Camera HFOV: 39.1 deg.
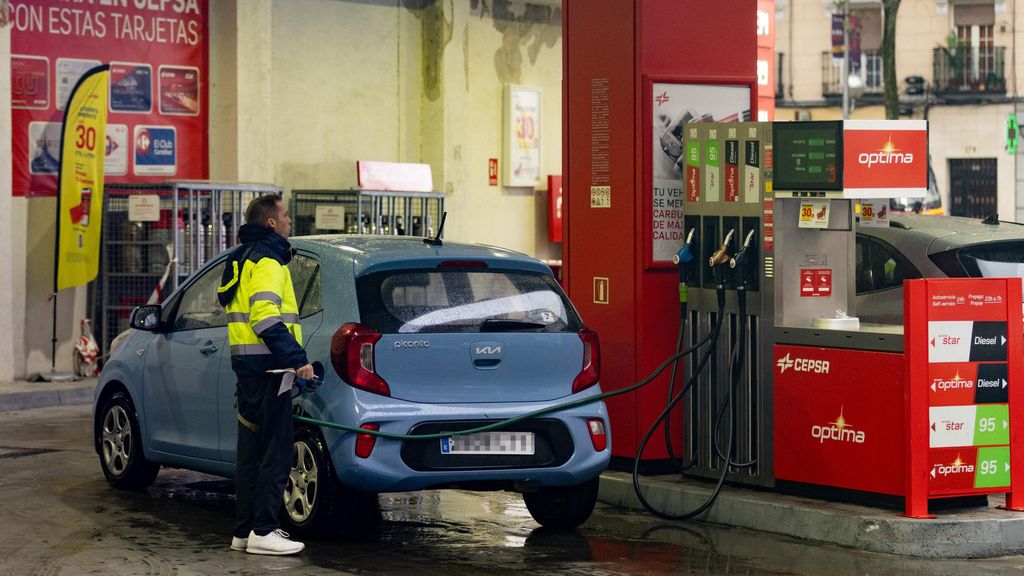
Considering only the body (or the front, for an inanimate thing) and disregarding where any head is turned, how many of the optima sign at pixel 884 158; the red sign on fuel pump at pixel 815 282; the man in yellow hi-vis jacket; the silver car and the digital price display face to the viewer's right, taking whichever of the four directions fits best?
1

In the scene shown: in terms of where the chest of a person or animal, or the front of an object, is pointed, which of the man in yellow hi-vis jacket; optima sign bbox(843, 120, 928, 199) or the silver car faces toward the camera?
the optima sign

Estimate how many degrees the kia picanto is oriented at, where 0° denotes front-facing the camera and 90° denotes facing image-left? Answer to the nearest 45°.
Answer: approximately 135°

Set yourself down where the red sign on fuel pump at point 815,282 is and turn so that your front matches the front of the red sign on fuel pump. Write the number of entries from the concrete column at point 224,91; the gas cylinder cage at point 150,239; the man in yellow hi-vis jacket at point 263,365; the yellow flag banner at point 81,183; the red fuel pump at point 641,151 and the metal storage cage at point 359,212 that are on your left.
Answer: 0

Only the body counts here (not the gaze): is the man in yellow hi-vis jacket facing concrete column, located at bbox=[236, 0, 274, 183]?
no

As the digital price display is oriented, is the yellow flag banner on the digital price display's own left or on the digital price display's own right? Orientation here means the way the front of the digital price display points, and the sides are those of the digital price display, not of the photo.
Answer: on the digital price display's own right

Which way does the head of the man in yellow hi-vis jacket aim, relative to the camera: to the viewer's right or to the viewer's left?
to the viewer's right

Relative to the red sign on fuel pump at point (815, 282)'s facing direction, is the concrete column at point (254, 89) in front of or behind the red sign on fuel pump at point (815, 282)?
behind

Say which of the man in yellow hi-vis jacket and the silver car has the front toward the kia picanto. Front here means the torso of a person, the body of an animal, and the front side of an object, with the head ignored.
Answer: the man in yellow hi-vis jacket

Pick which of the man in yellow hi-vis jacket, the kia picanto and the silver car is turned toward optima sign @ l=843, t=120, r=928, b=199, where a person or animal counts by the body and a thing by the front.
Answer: the man in yellow hi-vis jacket

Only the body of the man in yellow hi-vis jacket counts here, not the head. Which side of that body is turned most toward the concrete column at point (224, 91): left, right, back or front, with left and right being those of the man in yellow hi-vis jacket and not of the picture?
left

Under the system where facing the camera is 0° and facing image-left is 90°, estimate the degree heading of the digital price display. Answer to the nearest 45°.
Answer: approximately 0°

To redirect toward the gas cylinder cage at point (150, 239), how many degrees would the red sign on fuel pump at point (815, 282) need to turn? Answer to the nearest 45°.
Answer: approximately 135° to its right

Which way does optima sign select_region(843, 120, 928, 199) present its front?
toward the camera

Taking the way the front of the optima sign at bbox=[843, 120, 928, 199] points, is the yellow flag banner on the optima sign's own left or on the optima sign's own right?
on the optima sign's own right

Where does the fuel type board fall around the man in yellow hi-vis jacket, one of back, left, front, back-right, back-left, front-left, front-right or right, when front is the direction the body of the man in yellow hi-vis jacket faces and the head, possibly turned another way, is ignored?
front

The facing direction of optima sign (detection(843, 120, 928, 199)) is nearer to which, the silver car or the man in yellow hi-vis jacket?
the man in yellow hi-vis jacket

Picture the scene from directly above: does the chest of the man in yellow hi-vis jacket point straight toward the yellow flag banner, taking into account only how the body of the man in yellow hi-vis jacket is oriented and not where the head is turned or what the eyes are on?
no

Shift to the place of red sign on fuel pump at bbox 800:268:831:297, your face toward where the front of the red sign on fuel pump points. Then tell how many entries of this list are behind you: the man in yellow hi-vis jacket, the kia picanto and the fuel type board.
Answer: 0
